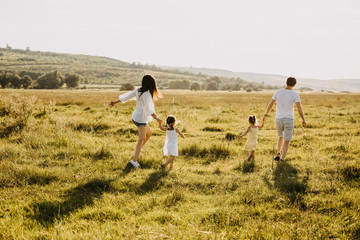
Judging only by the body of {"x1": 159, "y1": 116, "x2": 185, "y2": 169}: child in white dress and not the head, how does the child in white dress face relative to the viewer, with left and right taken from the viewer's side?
facing away from the viewer

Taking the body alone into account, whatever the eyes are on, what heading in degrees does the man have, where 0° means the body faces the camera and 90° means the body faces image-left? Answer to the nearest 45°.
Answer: approximately 180°

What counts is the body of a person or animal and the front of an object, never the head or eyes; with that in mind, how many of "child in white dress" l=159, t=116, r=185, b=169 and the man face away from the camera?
2

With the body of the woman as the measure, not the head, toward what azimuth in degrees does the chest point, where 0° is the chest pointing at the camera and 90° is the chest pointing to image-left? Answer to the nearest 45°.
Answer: approximately 225°

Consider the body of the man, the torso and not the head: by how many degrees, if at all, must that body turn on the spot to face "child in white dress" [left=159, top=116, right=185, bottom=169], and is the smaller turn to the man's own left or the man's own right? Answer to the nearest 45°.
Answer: approximately 135° to the man's own left

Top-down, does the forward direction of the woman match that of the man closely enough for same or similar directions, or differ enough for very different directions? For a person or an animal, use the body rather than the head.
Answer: same or similar directions

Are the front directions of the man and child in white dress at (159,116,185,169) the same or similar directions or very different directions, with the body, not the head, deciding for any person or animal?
same or similar directions

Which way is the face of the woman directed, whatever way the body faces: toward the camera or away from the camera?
away from the camera
